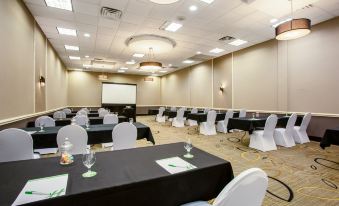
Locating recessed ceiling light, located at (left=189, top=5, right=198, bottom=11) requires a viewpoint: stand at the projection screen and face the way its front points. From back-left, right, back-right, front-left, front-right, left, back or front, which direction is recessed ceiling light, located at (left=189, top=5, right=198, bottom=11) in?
front

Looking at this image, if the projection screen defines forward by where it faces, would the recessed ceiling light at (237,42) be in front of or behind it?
in front

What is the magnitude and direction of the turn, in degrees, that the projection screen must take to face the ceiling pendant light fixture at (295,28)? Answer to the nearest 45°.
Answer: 0° — it already faces it

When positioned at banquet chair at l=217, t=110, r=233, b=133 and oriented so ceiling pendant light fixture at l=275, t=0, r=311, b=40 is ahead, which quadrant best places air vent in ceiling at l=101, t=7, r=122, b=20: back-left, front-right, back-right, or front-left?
front-right

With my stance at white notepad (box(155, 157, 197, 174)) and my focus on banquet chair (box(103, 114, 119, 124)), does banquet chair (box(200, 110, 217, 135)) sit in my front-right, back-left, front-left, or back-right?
front-right

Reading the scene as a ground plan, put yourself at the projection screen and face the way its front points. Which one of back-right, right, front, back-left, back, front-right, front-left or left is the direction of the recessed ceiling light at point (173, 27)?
front

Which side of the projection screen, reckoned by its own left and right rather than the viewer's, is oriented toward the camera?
front

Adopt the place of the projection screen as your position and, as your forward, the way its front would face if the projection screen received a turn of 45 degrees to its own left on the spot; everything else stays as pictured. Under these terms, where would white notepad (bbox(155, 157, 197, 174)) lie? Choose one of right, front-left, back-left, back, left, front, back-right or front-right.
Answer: front-right

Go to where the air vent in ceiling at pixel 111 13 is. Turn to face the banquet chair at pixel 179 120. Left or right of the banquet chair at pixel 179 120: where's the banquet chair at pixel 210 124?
right

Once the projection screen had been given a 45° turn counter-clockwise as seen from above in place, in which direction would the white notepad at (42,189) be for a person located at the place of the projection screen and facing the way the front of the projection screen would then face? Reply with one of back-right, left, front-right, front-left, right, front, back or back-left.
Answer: front-right

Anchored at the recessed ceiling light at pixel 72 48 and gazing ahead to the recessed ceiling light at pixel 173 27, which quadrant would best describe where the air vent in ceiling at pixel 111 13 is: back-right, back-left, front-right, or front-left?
front-right

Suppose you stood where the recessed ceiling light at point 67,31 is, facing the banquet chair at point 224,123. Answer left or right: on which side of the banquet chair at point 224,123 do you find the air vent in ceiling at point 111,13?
right

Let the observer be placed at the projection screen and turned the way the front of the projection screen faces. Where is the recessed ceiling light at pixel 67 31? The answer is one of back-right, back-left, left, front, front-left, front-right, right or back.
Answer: front

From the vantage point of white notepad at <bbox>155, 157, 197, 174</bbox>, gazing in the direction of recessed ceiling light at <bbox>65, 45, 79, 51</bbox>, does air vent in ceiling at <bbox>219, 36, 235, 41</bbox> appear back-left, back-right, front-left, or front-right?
front-right

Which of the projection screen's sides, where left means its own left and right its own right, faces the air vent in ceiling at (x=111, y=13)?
front

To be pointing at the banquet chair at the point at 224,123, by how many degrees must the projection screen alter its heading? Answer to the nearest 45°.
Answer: approximately 45° to its left

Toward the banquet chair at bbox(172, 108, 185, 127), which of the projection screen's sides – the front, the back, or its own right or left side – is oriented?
front

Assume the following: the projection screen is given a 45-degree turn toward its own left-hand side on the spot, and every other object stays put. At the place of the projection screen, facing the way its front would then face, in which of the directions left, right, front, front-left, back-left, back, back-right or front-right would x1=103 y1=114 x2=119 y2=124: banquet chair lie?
front-right
